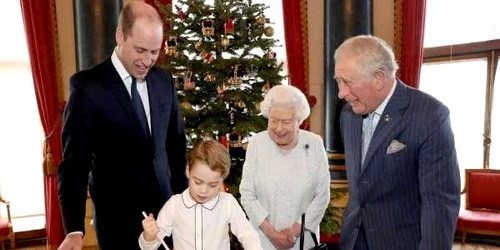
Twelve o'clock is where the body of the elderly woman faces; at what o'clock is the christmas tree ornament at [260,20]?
The christmas tree ornament is roughly at 6 o'clock from the elderly woman.

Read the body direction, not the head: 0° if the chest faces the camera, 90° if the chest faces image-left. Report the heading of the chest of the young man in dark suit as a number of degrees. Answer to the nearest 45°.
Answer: approximately 315°

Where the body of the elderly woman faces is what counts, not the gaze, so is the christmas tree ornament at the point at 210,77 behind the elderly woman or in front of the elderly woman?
behind

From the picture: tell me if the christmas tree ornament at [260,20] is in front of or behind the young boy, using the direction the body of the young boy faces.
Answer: behind

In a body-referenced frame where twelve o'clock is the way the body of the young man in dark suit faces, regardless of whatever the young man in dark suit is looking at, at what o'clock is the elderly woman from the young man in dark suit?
The elderly woman is roughly at 10 o'clock from the young man in dark suit.

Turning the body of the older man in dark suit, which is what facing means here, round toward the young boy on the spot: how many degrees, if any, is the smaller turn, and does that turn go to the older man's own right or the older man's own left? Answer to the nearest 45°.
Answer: approximately 45° to the older man's own right

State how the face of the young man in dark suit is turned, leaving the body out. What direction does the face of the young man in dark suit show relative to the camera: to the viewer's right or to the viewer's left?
to the viewer's right

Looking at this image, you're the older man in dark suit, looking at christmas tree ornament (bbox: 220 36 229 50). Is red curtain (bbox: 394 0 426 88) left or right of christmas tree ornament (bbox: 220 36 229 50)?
right

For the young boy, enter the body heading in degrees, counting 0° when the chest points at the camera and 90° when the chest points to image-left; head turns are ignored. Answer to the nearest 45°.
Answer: approximately 0°

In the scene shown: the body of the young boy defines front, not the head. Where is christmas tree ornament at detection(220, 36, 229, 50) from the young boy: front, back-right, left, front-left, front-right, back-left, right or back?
back

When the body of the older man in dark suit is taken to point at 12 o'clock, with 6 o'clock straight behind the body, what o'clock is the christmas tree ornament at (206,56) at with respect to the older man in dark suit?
The christmas tree ornament is roughly at 3 o'clock from the older man in dark suit.

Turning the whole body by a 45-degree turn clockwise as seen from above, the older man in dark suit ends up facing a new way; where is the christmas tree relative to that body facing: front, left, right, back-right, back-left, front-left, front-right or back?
front-right

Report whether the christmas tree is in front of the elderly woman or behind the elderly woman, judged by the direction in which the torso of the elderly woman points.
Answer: behind
